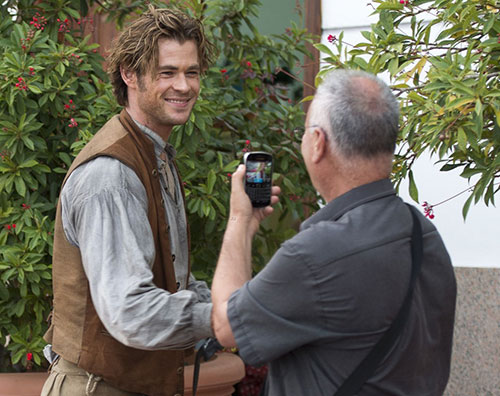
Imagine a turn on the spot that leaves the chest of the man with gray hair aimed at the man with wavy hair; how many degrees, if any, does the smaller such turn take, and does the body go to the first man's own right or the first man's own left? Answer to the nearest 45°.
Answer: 0° — they already face them

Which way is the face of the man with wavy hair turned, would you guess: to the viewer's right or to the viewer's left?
to the viewer's right

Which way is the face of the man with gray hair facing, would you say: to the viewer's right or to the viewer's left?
to the viewer's left

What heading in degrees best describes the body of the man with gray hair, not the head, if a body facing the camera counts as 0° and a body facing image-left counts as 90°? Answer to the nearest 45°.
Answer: approximately 135°
